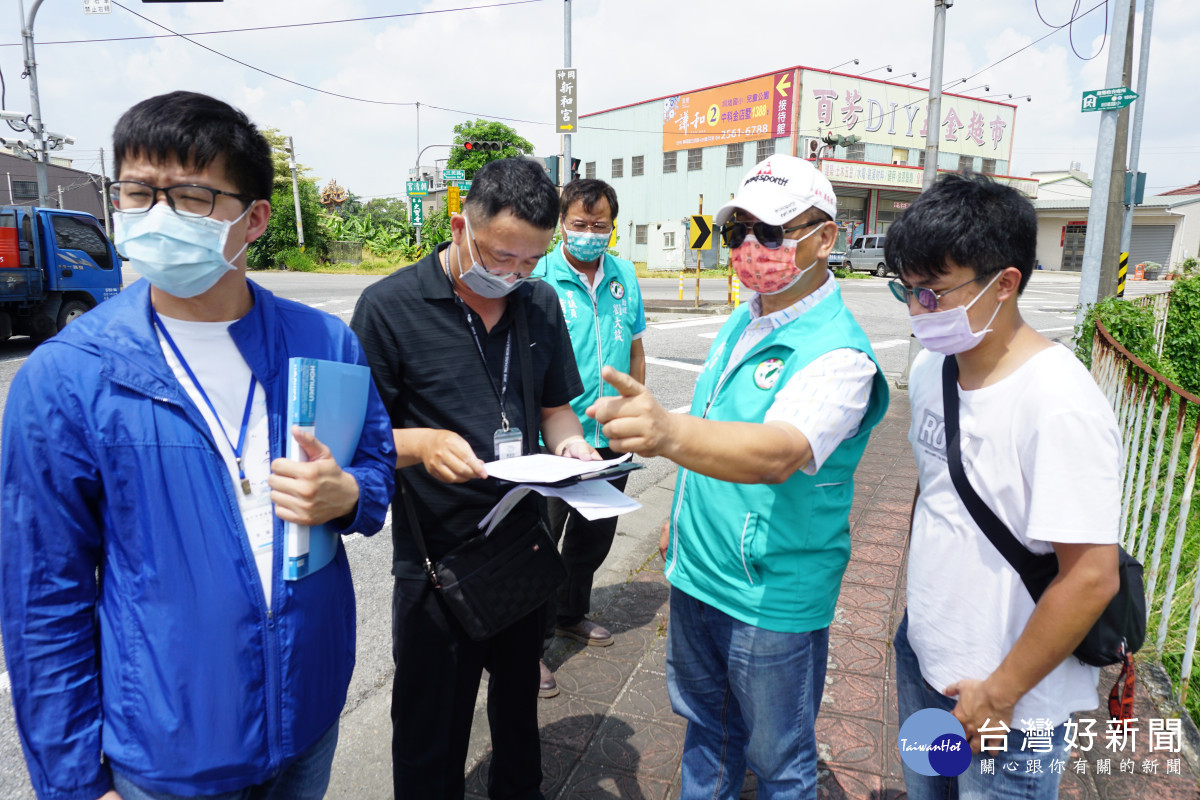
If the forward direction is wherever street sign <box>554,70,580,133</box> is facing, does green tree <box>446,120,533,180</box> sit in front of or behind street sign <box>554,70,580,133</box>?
behind

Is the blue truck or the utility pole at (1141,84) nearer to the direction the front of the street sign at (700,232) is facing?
the blue truck

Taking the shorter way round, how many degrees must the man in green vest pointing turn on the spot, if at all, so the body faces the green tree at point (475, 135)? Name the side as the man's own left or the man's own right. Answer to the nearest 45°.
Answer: approximately 135° to the man's own right

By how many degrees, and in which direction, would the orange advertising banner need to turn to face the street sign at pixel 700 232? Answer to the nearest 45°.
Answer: approximately 45° to its left

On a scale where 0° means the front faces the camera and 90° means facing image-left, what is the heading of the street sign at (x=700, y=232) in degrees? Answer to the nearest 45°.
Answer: approximately 0°

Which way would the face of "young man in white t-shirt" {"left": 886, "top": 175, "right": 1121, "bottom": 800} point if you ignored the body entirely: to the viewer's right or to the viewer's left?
to the viewer's left

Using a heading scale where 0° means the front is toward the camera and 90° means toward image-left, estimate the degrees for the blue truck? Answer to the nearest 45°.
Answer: approximately 270°

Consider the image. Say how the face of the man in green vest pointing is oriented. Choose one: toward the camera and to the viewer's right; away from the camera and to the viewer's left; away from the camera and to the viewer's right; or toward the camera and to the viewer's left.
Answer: toward the camera and to the viewer's left
